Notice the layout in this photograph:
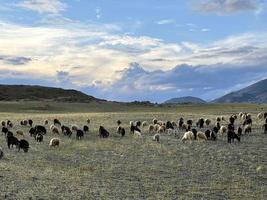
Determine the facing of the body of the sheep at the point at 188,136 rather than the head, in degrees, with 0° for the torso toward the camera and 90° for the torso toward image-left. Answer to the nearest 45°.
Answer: approximately 90°
